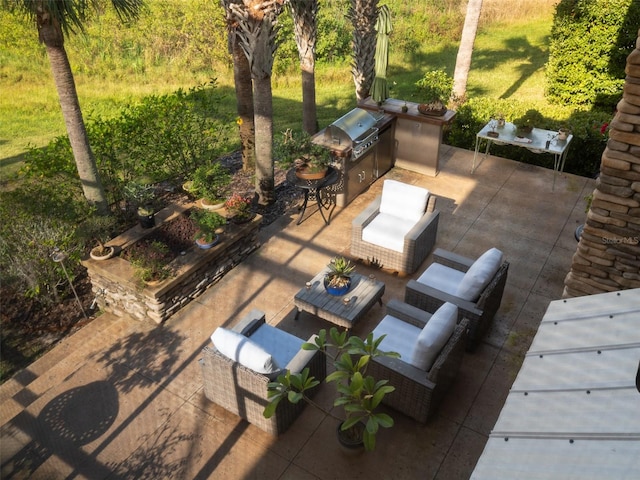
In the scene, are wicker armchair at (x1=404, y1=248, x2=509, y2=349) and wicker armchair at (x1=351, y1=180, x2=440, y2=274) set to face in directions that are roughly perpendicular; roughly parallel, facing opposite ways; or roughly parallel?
roughly perpendicular

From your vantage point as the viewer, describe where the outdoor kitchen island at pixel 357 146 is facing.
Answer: facing the viewer and to the right of the viewer

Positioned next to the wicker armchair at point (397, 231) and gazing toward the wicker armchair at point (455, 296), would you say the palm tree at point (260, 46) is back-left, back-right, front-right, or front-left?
back-right

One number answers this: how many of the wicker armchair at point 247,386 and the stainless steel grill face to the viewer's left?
0

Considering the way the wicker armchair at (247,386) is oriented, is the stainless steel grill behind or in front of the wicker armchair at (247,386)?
in front

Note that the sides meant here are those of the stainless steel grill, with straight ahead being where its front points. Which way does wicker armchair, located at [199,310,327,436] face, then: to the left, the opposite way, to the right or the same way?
to the left

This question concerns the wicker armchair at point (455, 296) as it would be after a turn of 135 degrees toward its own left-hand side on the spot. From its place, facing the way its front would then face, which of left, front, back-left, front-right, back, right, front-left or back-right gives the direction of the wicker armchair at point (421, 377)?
front

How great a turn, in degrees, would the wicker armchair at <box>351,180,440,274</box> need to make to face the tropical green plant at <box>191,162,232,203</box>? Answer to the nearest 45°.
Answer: approximately 45° to its right

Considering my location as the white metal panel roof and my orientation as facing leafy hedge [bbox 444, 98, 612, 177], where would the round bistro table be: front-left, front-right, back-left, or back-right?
front-left

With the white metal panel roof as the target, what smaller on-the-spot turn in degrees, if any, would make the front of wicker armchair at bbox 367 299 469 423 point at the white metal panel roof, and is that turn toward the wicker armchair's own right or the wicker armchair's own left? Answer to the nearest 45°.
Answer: approximately 180°

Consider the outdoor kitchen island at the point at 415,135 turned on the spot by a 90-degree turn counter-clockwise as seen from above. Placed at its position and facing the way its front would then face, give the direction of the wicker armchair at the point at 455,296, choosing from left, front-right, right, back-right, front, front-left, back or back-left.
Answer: front-right

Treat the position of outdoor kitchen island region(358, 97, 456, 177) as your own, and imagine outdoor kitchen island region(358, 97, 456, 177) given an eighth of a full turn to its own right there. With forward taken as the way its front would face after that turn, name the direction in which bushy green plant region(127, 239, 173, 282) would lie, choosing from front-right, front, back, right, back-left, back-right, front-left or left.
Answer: front-left

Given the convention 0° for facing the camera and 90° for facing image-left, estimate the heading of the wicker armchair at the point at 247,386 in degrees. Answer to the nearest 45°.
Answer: approximately 225°

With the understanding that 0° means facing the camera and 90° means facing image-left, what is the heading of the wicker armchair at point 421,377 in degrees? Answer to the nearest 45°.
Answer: approximately 135°

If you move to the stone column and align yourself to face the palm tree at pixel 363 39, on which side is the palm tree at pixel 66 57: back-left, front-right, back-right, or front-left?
front-left
